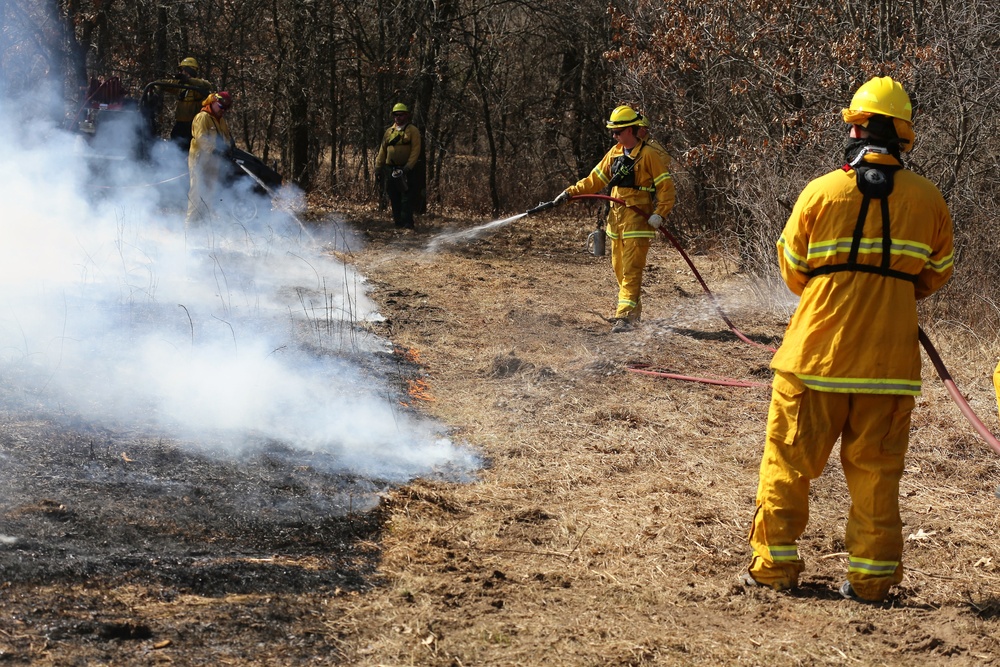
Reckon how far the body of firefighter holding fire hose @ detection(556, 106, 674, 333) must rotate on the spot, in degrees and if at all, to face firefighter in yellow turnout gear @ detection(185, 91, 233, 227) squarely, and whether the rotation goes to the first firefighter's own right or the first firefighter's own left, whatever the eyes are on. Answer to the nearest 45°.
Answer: approximately 90° to the first firefighter's own right

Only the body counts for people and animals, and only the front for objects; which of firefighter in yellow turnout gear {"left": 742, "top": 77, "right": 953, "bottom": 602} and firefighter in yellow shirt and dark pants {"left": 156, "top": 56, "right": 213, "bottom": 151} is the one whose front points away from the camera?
firefighter in yellow turnout gear {"left": 742, "top": 77, "right": 953, "bottom": 602}

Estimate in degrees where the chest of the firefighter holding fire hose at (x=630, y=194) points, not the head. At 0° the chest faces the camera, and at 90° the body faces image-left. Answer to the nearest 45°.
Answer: approximately 45°

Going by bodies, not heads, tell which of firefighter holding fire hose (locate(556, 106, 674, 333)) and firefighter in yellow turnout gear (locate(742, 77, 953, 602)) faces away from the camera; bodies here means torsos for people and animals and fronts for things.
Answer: the firefighter in yellow turnout gear

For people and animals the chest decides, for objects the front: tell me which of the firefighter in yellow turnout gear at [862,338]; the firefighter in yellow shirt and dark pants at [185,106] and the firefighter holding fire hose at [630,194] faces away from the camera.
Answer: the firefighter in yellow turnout gear at [862,338]

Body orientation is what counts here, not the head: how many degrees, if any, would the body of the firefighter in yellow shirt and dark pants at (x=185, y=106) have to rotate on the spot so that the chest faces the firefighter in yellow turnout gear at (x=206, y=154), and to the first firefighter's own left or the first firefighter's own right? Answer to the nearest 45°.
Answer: approximately 45° to the first firefighter's own left

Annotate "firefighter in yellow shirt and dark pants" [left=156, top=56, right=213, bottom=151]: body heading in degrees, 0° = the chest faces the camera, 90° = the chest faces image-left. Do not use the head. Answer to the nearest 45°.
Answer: approximately 45°

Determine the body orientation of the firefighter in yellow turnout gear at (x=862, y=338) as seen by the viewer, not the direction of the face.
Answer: away from the camera

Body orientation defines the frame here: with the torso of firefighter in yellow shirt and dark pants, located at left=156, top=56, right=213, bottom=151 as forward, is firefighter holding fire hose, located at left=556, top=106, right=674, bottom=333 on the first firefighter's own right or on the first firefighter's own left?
on the first firefighter's own left

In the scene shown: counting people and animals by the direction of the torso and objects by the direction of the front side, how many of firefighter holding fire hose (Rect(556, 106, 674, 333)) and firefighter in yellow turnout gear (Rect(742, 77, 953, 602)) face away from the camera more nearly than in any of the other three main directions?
1

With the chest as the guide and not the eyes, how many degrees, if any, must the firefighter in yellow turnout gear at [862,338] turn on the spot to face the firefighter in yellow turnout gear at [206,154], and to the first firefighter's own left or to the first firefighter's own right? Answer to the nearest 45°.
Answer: approximately 45° to the first firefighter's own left

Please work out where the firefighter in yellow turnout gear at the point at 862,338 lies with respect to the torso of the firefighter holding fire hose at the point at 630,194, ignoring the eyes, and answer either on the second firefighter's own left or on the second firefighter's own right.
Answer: on the second firefighter's own left

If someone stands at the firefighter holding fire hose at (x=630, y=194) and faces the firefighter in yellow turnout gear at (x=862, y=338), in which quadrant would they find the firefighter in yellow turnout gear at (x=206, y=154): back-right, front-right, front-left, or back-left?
back-right
